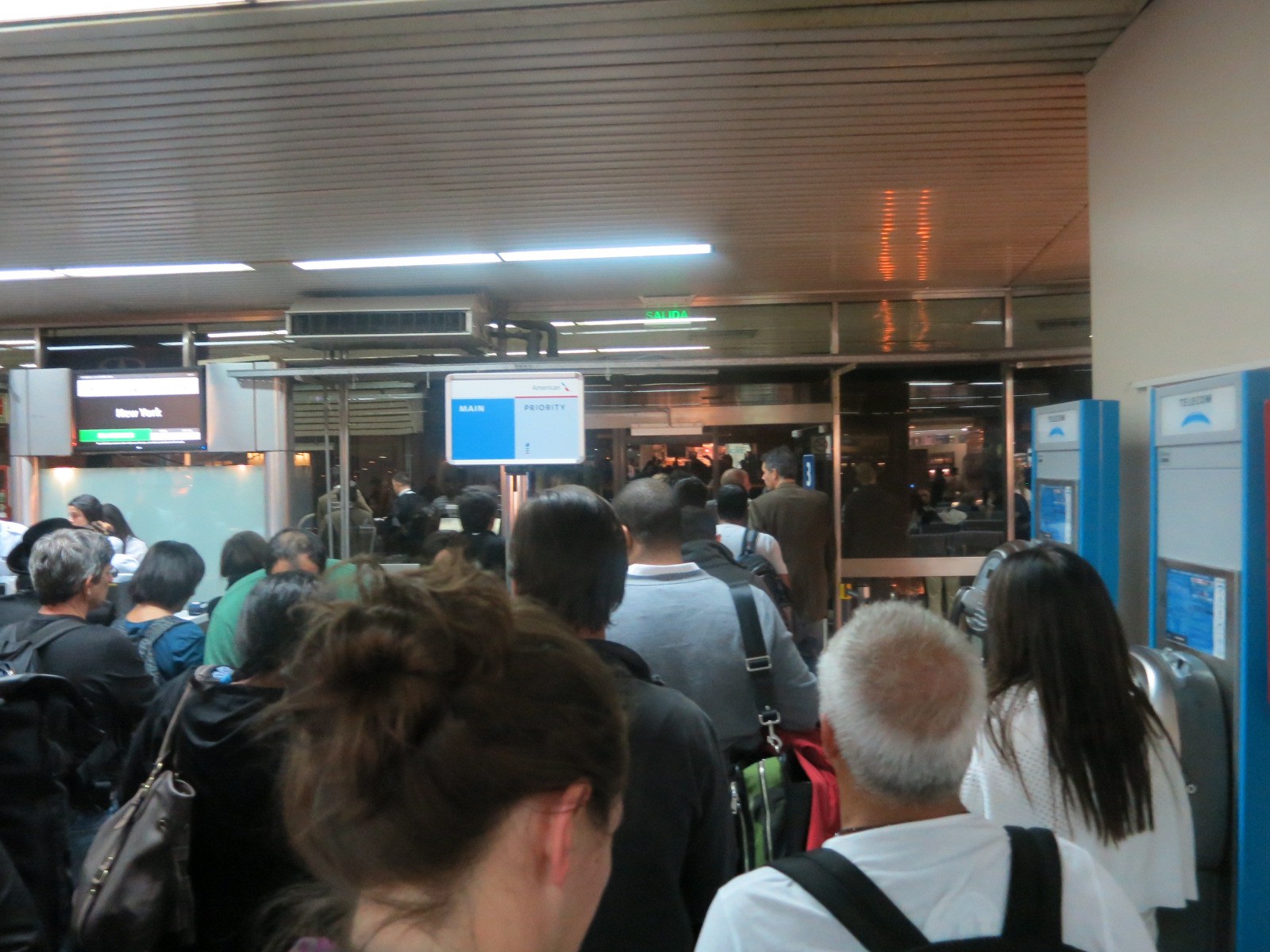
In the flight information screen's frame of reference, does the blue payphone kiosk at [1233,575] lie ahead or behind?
ahead

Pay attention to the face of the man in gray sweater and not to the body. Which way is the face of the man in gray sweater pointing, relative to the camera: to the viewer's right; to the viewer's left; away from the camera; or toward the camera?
away from the camera

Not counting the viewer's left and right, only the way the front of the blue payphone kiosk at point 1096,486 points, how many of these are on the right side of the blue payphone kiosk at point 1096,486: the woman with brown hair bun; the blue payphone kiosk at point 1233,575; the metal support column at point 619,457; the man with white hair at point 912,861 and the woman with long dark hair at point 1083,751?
1

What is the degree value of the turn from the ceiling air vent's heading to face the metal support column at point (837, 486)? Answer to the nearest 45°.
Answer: approximately 90° to its left

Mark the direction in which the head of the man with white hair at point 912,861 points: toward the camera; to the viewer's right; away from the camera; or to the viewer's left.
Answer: away from the camera

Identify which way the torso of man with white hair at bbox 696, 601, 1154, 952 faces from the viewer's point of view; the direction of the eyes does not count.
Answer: away from the camera

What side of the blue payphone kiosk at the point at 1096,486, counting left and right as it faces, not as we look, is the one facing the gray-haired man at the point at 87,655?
front

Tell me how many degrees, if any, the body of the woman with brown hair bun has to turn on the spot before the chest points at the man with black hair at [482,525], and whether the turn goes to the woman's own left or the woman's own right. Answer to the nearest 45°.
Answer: approximately 45° to the woman's own left

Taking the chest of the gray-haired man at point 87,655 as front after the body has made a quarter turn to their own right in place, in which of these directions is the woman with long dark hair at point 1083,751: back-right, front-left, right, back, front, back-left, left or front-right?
front

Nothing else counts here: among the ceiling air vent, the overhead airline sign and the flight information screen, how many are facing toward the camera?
3

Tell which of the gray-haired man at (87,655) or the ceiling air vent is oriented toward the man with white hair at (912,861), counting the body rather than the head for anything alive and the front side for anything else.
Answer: the ceiling air vent

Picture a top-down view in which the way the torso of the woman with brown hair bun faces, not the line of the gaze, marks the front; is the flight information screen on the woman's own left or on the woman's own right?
on the woman's own left

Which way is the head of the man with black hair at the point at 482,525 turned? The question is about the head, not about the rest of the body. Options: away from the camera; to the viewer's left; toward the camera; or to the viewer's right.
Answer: away from the camera

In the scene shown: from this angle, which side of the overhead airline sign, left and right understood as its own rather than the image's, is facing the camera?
front

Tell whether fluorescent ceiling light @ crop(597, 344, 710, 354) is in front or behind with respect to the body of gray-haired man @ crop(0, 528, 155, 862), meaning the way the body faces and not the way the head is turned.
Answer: in front

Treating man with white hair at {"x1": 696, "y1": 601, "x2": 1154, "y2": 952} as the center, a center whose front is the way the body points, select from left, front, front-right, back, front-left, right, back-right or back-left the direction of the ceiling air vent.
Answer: front-left

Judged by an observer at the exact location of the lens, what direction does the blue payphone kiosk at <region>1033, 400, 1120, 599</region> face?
facing the viewer and to the left of the viewer
